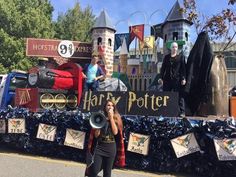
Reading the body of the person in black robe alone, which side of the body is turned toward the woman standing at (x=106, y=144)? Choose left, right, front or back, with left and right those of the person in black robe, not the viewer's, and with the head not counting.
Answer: front

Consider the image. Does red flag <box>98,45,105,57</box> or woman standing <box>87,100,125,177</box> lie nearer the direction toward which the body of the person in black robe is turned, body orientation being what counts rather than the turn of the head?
the woman standing

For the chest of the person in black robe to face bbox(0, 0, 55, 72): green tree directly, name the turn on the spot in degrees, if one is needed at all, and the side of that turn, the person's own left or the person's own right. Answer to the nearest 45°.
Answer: approximately 135° to the person's own right

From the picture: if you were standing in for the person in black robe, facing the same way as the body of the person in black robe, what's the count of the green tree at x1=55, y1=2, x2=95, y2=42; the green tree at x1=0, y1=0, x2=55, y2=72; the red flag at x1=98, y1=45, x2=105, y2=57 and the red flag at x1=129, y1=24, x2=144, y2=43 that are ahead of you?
0

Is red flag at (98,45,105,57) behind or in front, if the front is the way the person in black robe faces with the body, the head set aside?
behind

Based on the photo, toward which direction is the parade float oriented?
to the viewer's left

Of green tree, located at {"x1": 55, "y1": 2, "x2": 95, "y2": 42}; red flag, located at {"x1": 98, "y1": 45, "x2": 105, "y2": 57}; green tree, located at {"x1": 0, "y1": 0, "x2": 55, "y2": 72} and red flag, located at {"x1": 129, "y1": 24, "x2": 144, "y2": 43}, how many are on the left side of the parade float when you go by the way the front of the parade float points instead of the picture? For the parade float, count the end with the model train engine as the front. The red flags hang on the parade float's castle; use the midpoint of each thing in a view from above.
0

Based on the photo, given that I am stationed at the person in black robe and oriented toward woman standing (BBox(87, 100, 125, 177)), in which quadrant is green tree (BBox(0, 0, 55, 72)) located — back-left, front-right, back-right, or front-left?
back-right

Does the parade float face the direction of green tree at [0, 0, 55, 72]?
no

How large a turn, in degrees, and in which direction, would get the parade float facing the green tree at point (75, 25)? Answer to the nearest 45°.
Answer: approximately 90° to its right

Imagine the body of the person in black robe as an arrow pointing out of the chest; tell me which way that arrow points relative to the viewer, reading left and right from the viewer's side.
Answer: facing the viewer

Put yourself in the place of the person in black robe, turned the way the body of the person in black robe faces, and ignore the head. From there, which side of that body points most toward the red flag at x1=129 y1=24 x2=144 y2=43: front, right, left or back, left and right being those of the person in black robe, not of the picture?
back

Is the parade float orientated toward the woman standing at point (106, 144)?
no
